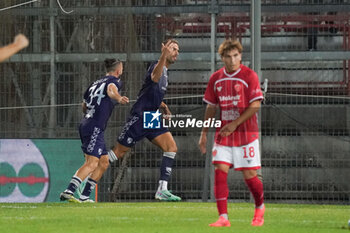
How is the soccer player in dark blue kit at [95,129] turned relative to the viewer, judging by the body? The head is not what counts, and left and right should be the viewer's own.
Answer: facing away from the viewer and to the right of the viewer

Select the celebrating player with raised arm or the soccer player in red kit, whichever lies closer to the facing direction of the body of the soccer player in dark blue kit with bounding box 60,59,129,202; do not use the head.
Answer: the celebrating player with raised arm

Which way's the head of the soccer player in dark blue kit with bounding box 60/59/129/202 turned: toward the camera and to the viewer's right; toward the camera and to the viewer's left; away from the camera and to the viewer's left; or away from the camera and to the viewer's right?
away from the camera and to the viewer's right

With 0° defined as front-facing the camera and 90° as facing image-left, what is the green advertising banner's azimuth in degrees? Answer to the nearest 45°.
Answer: approximately 0°

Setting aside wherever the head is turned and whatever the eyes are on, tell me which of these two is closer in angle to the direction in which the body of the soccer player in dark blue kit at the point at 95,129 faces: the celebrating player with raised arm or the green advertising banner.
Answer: the celebrating player with raised arm
